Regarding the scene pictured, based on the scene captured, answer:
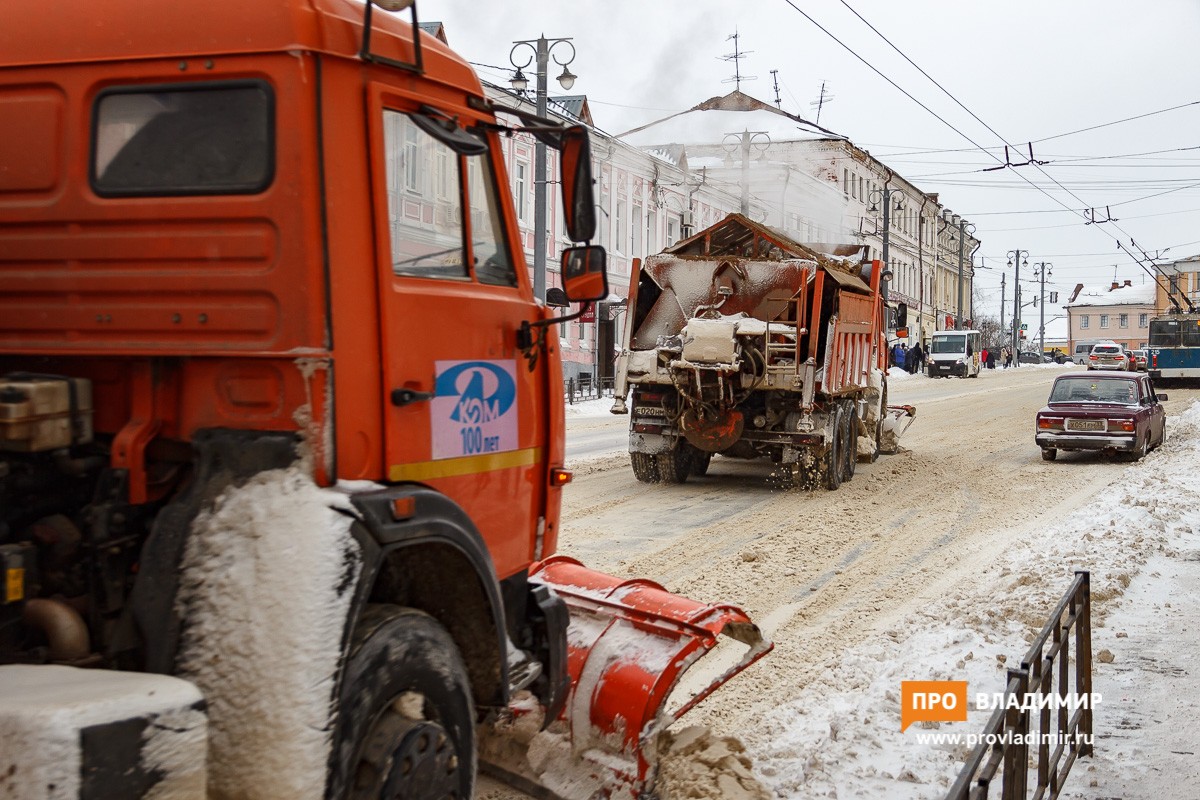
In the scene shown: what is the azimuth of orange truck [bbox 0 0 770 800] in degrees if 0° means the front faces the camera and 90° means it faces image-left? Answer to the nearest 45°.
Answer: approximately 225°

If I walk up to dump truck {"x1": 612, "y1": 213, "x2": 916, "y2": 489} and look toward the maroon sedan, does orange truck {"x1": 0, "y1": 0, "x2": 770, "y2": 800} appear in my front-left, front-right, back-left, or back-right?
back-right
